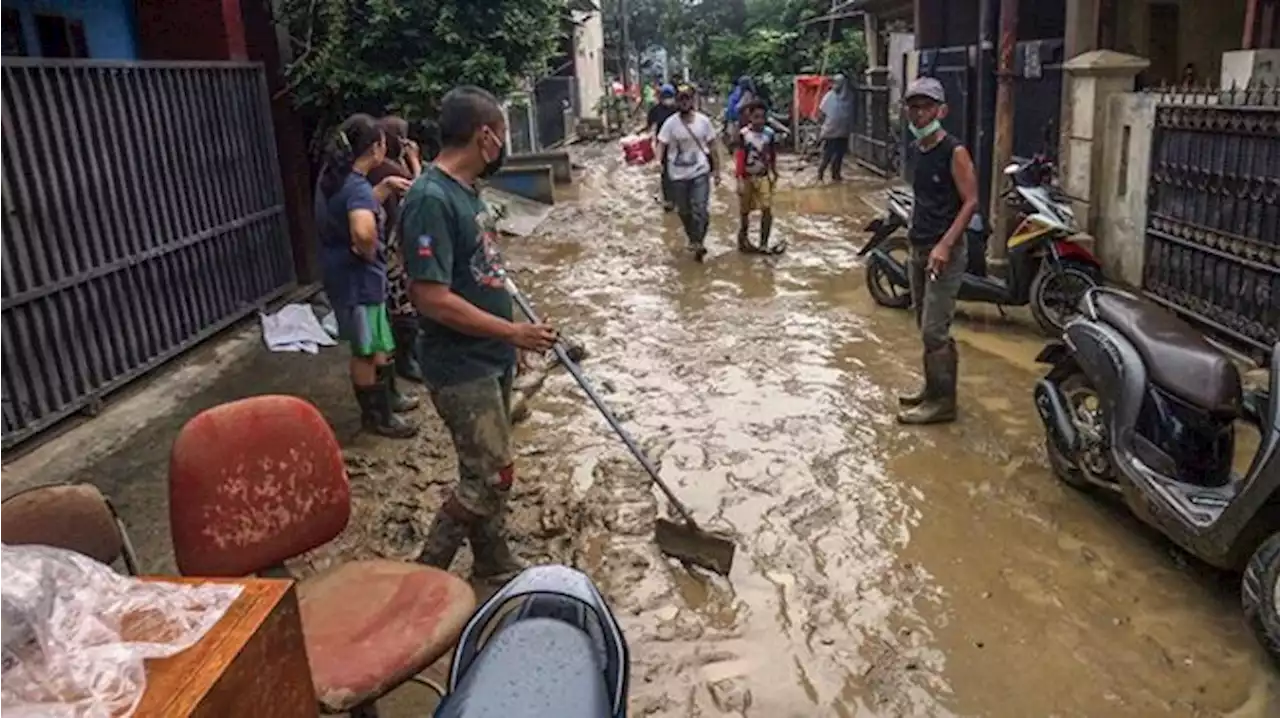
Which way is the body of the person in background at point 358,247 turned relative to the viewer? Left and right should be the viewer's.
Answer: facing to the right of the viewer

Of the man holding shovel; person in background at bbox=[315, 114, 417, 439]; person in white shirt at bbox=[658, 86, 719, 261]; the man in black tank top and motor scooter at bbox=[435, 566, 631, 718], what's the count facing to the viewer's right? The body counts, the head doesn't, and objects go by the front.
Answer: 2

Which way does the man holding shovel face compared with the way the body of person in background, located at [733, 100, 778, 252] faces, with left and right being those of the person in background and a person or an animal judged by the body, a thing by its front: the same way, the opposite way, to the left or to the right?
to the left

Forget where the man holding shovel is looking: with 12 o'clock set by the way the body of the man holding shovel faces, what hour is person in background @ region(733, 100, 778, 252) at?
The person in background is roughly at 10 o'clock from the man holding shovel.

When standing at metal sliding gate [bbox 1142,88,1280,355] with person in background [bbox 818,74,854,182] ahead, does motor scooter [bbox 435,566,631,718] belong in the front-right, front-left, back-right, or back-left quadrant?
back-left

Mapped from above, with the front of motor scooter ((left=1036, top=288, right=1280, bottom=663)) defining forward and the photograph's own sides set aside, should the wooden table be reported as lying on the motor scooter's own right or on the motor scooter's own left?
on the motor scooter's own right

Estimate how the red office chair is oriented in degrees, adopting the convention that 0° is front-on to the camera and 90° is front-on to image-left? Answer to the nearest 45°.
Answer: approximately 315°

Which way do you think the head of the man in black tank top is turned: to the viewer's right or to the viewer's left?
to the viewer's left

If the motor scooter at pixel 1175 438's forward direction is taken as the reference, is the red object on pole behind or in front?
behind

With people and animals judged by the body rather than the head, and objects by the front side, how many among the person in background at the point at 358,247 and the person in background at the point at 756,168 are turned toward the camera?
1

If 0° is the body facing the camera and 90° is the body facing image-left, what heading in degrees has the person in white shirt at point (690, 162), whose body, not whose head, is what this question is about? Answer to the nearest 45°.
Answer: approximately 0°
